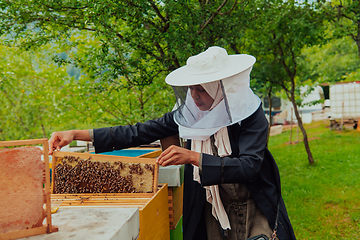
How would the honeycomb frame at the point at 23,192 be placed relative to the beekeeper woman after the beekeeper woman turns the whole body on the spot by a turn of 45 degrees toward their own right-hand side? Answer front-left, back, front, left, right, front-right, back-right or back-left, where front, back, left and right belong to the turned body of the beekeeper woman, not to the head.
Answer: front-left

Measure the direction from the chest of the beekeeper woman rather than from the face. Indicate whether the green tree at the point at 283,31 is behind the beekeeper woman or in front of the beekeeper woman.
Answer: behind

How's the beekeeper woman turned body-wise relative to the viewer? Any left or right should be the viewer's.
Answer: facing the viewer and to the left of the viewer

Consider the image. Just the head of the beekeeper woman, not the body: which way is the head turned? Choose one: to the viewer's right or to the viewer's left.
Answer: to the viewer's left

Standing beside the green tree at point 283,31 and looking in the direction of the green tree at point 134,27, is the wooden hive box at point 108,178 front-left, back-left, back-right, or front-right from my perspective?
front-left

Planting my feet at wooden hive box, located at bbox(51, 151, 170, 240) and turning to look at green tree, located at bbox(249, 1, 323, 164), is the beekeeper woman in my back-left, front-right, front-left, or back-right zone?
front-right
